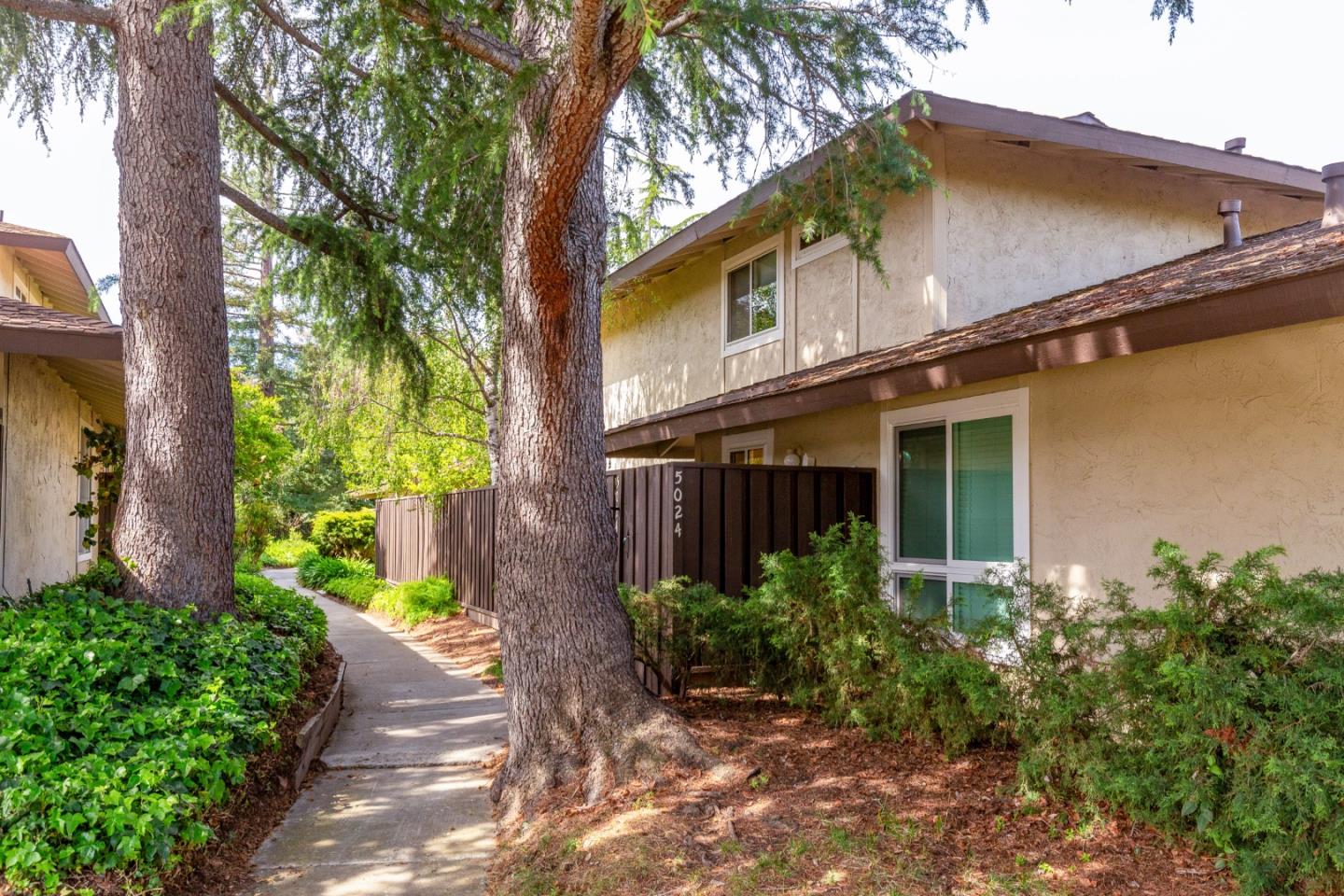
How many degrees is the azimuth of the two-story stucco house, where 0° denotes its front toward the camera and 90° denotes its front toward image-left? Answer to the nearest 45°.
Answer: approximately 45°

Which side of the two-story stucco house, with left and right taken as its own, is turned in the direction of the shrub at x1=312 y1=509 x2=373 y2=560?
right

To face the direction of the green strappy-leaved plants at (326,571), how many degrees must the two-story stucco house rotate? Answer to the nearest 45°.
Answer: approximately 90° to its right

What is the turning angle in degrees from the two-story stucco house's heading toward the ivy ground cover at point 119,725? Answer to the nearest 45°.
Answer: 0° — it already faces it

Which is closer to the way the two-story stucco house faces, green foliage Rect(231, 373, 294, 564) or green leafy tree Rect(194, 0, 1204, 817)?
the green leafy tree

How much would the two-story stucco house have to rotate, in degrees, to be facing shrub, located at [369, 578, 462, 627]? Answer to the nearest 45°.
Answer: approximately 90° to its right

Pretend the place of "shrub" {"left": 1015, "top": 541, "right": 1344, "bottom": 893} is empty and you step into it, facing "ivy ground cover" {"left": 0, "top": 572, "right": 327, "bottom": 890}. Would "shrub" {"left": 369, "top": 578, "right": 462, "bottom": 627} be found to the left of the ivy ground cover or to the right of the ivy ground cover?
right

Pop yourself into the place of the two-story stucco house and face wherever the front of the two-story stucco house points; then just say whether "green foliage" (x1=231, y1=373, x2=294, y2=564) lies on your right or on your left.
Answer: on your right

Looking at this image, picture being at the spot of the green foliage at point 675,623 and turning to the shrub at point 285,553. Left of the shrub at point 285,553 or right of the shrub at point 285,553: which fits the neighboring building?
left
